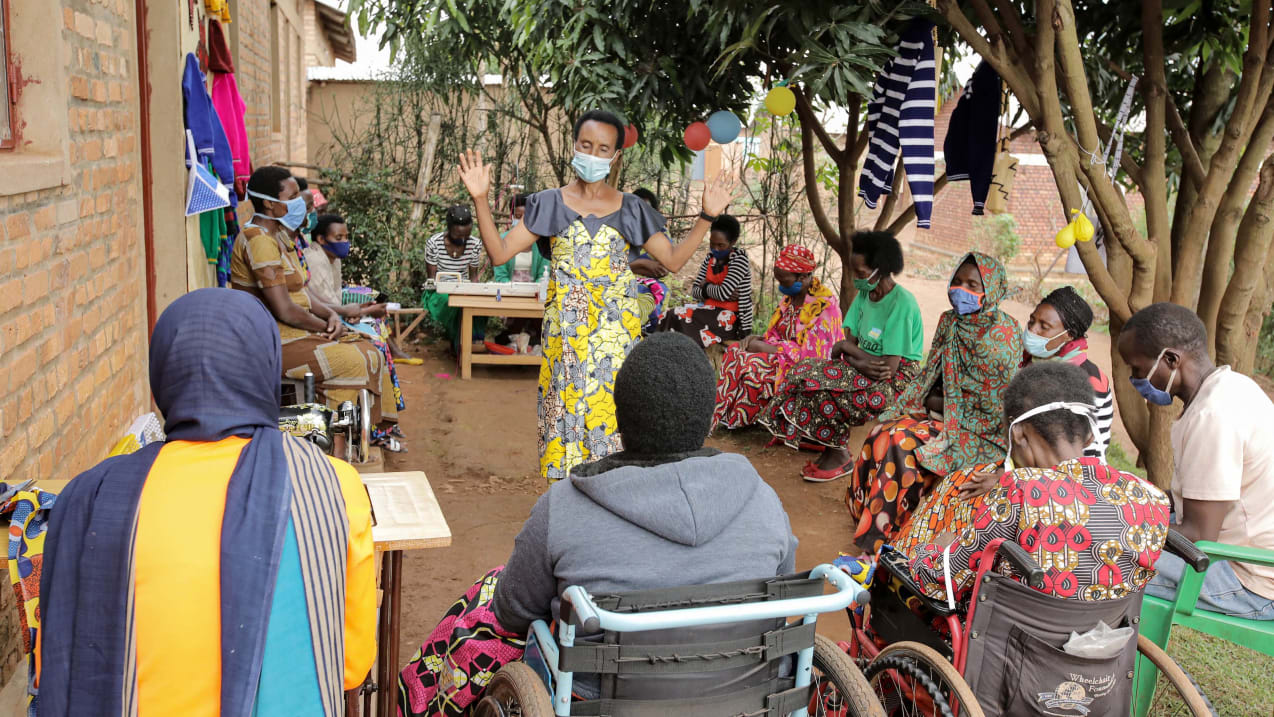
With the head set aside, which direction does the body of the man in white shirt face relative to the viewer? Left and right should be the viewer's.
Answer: facing to the left of the viewer

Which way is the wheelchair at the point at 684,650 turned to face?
away from the camera

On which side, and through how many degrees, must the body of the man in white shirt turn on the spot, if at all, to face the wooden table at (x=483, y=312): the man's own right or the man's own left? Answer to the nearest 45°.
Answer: approximately 45° to the man's own right

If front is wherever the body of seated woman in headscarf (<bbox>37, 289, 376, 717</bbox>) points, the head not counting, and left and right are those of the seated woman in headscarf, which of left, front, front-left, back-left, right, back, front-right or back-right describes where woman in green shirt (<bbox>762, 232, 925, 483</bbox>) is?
front-right

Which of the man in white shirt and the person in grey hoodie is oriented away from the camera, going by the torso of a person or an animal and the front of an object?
the person in grey hoodie

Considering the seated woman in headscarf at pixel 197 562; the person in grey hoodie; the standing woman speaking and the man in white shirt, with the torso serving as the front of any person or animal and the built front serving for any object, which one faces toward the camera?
the standing woman speaking

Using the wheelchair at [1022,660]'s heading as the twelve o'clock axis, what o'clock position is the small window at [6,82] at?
The small window is roughly at 10 o'clock from the wheelchair.

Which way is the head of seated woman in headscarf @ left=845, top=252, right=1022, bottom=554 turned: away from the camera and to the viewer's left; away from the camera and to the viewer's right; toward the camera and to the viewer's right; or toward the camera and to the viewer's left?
toward the camera and to the viewer's left

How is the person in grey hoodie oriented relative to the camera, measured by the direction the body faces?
away from the camera

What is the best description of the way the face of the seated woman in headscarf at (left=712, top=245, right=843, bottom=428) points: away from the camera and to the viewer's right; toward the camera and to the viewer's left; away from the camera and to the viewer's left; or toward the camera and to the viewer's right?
toward the camera and to the viewer's left

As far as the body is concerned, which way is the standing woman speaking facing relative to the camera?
toward the camera

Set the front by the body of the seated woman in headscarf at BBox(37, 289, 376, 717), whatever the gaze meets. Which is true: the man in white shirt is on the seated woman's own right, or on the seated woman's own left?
on the seated woman's own right

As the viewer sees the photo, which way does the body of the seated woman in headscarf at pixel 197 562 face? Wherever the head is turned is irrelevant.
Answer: away from the camera

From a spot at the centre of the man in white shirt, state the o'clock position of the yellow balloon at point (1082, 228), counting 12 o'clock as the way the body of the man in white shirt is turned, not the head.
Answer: The yellow balloon is roughly at 2 o'clock from the man in white shirt.

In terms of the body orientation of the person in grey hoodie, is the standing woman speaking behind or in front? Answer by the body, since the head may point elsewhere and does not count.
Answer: in front
